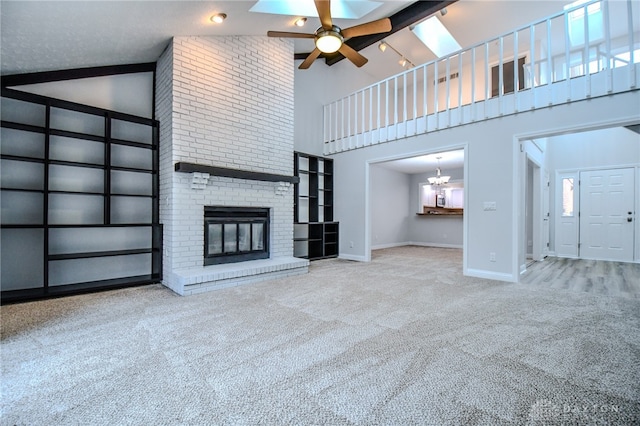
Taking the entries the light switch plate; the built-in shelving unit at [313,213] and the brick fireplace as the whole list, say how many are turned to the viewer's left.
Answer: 0

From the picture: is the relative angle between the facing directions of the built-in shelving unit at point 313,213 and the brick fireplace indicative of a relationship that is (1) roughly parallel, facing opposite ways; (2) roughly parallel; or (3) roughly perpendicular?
roughly parallel

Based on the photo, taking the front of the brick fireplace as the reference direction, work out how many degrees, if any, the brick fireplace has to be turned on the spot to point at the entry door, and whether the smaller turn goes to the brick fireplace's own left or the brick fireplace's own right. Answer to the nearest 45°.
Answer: approximately 45° to the brick fireplace's own left

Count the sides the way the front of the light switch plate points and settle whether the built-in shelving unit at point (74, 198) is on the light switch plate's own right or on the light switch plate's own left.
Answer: on the light switch plate's own right

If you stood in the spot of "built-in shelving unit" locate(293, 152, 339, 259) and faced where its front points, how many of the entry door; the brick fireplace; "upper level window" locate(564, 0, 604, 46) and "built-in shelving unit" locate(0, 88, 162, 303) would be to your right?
2

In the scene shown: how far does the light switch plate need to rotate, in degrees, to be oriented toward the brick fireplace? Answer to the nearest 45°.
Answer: approximately 45° to its right

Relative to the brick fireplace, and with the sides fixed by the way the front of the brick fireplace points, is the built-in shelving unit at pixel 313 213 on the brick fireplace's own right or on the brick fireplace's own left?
on the brick fireplace's own left

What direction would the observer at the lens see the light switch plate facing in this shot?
facing the viewer

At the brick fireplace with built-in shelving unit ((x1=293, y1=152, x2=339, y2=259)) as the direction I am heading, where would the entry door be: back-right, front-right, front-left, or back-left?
front-right

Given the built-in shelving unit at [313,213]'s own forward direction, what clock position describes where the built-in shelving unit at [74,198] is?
the built-in shelving unit at [74,198] is roughly at 3 o'clock from the built-in shelving unit at [313,213].

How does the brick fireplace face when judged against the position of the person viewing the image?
facing the viewer and to the right of the viewer
